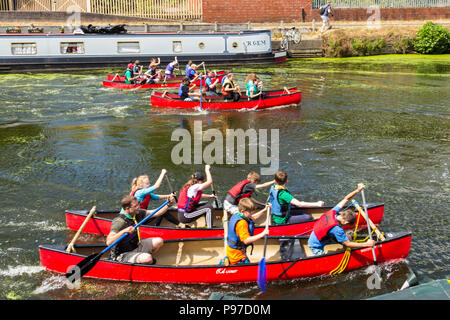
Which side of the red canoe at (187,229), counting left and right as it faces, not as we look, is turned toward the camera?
right

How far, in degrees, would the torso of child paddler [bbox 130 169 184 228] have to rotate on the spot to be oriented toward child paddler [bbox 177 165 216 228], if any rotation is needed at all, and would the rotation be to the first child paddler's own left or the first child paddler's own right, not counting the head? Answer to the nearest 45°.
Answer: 0° — they already face them

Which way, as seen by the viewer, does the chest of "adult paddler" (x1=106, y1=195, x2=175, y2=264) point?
to the viewer's right

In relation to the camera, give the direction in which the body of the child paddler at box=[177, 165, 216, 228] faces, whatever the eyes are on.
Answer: to the viewer's right

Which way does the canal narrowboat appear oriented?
to the viewer's left

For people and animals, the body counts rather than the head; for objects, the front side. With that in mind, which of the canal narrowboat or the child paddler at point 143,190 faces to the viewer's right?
the child paddler

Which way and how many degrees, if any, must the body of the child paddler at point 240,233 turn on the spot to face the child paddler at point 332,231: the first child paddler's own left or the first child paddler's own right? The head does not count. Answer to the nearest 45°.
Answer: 0° — they already face them

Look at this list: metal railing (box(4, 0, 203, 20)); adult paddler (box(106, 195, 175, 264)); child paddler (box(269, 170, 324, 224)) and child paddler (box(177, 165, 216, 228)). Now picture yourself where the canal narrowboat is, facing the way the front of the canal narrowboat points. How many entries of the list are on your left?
3

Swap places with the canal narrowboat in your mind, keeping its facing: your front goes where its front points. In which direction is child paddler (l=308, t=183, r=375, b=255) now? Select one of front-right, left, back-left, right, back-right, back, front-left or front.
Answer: left
